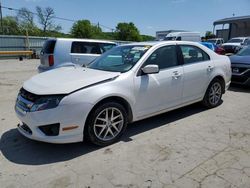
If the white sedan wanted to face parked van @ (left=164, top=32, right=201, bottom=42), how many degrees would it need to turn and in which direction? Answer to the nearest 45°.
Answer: approximately 135° to its right

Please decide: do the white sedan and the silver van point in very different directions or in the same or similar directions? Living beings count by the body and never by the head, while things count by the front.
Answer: very different directions

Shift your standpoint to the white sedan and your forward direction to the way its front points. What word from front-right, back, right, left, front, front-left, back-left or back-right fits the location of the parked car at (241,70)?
back

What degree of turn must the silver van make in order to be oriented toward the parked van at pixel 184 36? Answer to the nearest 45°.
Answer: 0° — it already faces it

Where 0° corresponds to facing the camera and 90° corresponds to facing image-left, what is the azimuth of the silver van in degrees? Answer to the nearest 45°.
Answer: approximately 225°

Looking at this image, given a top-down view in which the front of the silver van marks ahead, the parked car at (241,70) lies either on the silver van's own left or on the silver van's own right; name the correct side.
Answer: on the silver van's own right

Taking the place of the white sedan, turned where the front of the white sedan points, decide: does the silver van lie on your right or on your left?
on your right

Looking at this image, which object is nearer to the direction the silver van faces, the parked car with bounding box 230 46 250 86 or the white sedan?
the parked car
